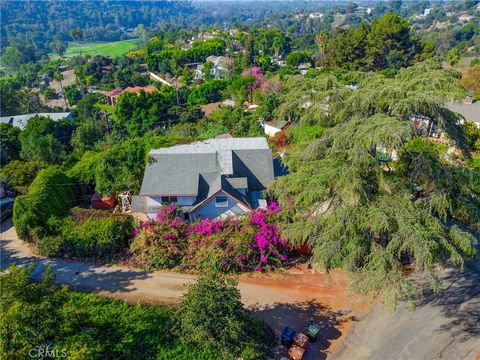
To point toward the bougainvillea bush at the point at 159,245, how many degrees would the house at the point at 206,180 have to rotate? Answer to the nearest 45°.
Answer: approximately 45° to its right

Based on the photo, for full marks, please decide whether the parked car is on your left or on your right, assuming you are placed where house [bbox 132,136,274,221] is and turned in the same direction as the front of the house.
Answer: on your right

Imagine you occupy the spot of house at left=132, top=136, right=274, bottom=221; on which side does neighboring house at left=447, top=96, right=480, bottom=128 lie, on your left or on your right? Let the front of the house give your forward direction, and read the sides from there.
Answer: on your left

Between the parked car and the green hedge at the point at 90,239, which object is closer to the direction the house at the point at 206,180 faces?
the green hedge

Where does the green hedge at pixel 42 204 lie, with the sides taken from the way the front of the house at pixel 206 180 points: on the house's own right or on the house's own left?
on the house's own right

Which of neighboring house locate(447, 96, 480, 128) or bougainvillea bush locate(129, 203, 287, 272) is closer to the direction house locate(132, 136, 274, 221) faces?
the bougainvillea bush

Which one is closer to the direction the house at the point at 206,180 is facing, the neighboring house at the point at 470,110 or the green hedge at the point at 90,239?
the green hedge

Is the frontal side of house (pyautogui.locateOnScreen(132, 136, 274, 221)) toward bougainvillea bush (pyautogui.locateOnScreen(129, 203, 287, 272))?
yes

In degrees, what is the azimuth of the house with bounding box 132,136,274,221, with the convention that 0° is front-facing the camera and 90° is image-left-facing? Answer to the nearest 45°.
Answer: approximately 0°
